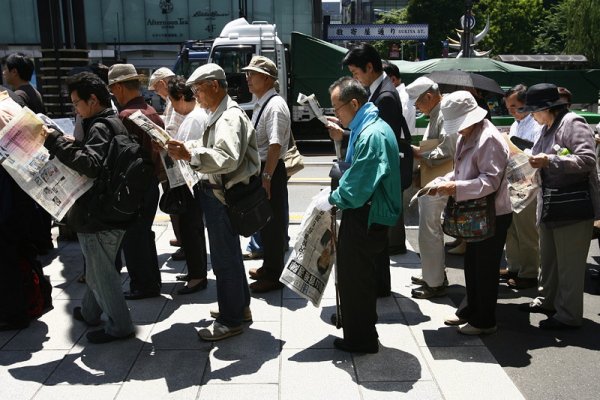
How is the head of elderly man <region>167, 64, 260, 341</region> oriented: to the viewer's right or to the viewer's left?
to the viewer's left

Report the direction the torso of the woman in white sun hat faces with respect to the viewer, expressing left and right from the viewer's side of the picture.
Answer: facing to the left of the viewer

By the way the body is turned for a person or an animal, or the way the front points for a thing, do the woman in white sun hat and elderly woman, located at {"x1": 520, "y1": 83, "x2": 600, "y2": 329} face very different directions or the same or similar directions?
same or similar directions

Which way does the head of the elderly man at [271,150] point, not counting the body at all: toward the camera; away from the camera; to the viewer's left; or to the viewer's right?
to the viewer's left

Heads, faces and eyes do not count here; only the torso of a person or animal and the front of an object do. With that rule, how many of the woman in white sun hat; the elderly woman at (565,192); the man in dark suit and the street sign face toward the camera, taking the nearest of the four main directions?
1

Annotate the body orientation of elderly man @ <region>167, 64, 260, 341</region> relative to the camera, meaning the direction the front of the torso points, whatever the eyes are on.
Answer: to the viewer's left

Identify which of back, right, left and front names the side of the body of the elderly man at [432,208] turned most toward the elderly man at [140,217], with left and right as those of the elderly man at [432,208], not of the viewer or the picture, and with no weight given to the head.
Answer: front

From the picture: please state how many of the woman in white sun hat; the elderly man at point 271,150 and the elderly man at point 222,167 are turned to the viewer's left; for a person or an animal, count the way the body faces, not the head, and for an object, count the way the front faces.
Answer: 3

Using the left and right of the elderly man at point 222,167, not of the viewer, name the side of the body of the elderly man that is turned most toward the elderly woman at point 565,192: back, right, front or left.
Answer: back

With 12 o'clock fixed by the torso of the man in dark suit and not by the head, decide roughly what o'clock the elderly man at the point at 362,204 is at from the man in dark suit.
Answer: The elderly man is roughly at 9 o'clock from the man in dark suit.

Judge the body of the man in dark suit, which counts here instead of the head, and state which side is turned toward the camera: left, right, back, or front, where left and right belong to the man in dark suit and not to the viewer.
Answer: left

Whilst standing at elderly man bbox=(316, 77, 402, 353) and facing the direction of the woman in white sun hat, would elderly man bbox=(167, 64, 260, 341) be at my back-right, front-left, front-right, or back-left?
back-left

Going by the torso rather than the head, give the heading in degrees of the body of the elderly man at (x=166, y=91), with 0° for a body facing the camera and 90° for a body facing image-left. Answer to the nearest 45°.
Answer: approximately 90°

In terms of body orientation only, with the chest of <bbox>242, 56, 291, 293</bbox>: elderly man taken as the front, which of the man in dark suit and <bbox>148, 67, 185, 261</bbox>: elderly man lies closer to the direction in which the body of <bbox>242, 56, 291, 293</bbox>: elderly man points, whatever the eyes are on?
the elderly man

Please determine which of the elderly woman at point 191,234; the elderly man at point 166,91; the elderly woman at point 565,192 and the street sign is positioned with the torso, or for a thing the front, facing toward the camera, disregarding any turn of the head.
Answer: the street sign

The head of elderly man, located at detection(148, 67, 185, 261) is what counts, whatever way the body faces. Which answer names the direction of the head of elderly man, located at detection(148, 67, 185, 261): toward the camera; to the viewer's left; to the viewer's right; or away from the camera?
to the viewer's left

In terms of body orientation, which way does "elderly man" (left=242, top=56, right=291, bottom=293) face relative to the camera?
to the viewer's left

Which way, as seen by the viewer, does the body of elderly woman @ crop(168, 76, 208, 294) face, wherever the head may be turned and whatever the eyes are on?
to the viewer's left

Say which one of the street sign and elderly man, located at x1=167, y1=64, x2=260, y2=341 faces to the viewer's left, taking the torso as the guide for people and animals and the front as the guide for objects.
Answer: the elderly man
